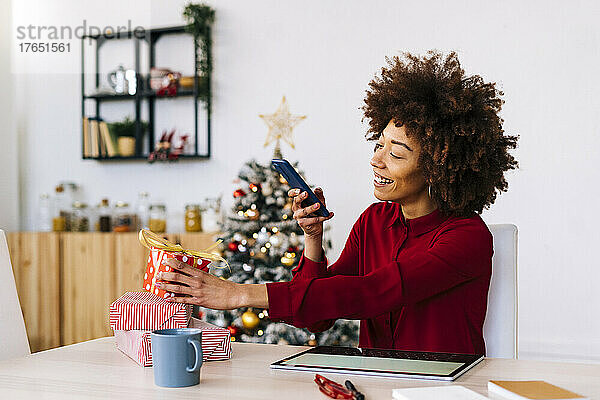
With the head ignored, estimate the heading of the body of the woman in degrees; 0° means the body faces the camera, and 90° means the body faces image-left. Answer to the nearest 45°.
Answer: approximately 45°

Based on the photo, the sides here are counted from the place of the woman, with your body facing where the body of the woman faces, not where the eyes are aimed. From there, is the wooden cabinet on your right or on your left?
on your right

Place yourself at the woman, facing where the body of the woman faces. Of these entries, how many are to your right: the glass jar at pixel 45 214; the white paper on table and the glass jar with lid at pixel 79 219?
2

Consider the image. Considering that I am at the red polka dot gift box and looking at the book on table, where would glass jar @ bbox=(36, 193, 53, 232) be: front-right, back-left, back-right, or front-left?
back-left

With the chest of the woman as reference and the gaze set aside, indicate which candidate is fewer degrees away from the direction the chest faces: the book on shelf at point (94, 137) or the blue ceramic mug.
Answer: the blue ceramic mug

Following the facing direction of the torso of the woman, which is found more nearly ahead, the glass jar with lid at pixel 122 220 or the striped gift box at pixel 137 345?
the striped gift box

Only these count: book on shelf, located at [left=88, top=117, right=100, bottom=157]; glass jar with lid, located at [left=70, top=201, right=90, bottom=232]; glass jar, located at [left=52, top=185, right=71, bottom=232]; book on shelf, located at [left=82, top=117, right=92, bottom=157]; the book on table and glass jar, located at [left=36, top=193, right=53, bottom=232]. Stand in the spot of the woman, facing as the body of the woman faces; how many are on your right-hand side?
5

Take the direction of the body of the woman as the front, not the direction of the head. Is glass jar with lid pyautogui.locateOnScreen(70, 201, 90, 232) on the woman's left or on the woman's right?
on the woman's right

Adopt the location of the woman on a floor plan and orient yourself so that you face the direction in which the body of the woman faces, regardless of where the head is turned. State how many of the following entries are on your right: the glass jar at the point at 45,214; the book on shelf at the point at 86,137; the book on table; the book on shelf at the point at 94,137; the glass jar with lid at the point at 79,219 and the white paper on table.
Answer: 4

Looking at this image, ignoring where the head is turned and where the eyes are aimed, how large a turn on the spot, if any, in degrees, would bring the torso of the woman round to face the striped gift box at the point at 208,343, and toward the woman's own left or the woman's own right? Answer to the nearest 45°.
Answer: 0° — they already face it
